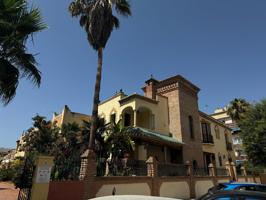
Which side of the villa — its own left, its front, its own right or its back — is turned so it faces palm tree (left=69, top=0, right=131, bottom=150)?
front

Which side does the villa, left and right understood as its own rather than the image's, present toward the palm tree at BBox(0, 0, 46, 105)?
front

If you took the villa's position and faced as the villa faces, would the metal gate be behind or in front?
in front

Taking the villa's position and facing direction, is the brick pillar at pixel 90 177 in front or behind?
in front

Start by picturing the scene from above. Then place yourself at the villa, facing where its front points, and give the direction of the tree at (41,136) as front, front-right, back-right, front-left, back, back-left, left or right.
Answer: front-right

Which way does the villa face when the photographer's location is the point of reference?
facing the viewer and to the left of the viewer
